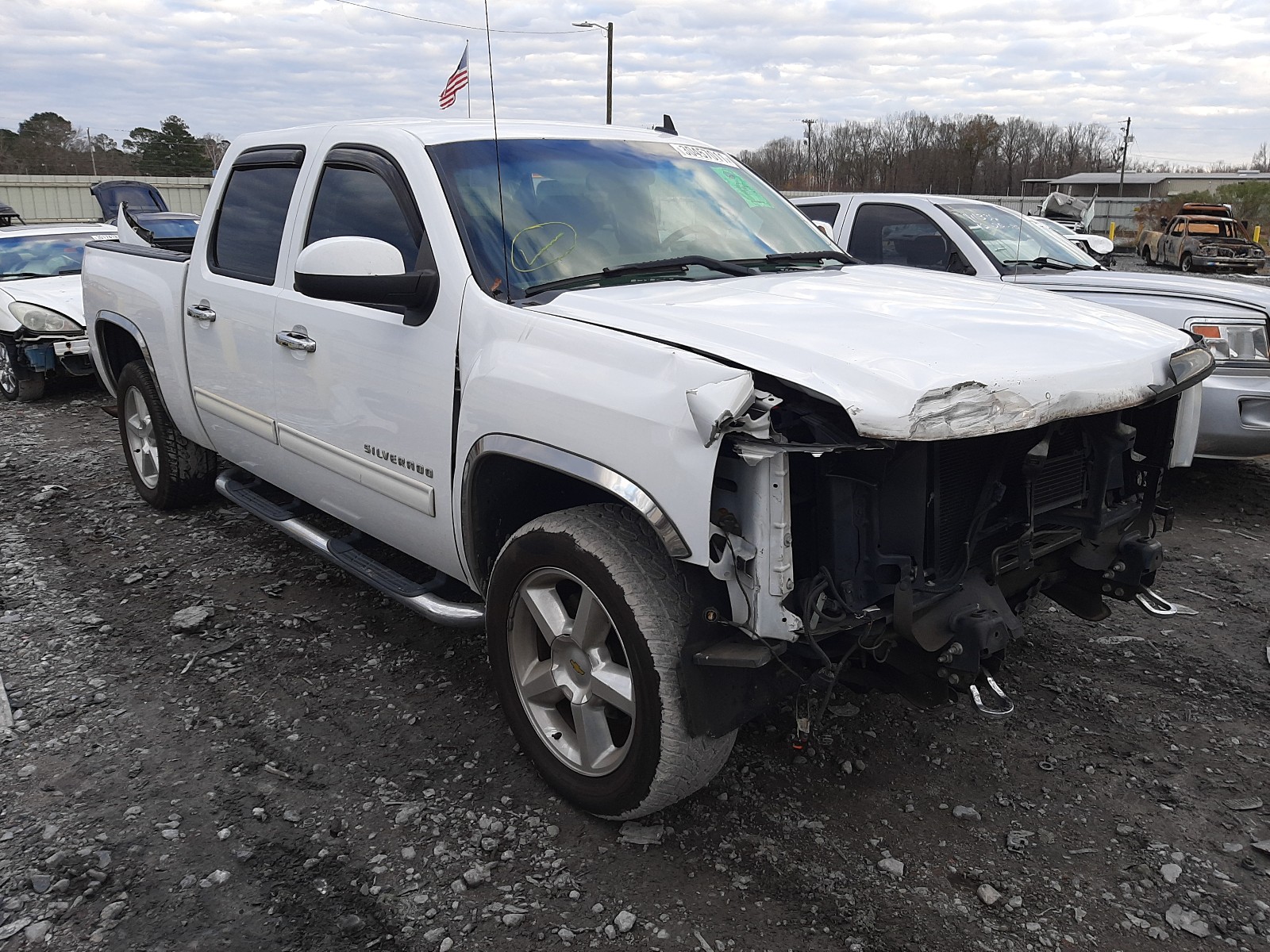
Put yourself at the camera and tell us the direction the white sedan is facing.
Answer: facing the viewer and to the right of the viewer

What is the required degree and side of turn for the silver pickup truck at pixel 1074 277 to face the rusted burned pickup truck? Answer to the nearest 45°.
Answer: approximately 135° to its left

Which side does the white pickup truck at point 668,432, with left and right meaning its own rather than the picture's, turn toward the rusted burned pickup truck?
left

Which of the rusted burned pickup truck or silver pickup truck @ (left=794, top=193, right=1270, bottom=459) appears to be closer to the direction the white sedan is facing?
the silver pickup truck

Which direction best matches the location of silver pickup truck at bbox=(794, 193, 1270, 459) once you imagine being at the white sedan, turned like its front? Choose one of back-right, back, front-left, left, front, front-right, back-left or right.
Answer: front

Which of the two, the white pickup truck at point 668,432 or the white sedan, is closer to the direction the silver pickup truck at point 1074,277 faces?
the white pickup truck

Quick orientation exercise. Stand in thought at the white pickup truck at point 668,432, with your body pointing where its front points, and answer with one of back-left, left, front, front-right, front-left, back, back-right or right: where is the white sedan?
back

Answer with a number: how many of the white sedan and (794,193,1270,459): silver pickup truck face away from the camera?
0

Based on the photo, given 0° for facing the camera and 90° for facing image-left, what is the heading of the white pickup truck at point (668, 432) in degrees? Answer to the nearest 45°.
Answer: approximately 315°

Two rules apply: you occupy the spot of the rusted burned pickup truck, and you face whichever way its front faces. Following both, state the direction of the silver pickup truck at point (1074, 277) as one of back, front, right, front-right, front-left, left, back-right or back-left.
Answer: front-right

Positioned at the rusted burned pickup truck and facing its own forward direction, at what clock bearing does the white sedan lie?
The white sedan is roughly at 2 o'clock from the rusted burned pickup truck.

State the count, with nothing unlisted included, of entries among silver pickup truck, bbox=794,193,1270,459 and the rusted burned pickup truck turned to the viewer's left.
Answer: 0

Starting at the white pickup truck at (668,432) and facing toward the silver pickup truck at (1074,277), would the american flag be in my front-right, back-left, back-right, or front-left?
front-left

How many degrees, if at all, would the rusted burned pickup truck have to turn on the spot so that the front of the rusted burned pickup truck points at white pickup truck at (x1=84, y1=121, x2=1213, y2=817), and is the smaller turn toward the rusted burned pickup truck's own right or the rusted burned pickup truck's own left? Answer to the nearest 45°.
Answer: approximately 45° to the rusted burned pickup truck's own right
